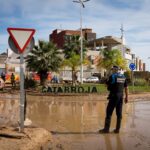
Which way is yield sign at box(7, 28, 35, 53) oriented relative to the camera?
toward the camera

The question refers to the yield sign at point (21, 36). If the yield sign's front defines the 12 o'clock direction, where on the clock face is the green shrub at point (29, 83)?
The green shrub is roughly at 6 o'clock from the yield sign.

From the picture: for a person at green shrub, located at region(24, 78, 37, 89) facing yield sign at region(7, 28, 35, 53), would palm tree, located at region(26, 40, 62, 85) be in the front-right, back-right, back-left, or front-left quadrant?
back-left

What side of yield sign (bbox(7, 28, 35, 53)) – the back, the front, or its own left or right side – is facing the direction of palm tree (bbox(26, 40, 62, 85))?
back
